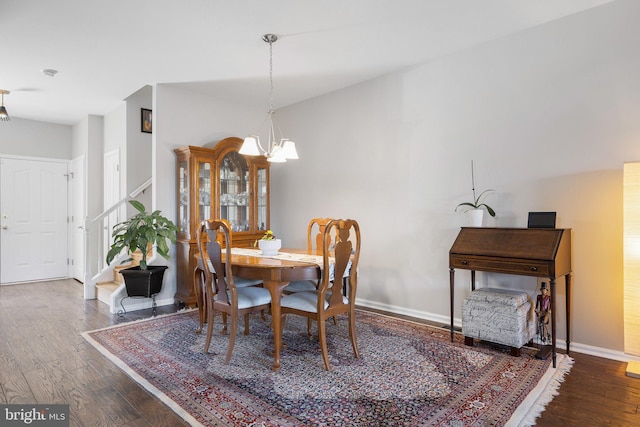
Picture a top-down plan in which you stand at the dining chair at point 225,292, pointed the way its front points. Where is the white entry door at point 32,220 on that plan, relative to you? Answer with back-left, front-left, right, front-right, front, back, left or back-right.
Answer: left

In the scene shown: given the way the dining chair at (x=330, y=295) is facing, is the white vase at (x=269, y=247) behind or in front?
in front

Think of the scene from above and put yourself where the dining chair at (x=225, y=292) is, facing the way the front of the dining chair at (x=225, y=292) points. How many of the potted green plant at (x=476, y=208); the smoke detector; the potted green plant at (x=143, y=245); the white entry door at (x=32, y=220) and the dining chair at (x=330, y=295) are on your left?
3

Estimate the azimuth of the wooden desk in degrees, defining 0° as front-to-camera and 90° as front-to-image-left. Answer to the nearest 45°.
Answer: approximately 45°

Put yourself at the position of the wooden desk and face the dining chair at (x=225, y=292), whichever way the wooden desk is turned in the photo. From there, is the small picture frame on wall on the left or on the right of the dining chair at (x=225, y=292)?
right

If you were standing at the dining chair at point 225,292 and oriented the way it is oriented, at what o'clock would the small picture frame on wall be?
The small picture frame on wall is roughly at 10 o'clock from the dining chair.

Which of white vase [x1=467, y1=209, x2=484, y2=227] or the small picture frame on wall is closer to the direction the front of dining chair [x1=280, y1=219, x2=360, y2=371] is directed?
the small picture frame on wall

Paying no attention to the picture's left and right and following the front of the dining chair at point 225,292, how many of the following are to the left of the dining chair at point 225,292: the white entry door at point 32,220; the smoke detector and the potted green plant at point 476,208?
2

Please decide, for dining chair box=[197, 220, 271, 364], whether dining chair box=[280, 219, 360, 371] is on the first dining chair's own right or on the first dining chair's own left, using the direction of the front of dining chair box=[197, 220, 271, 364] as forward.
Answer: on the first dining chair's own right

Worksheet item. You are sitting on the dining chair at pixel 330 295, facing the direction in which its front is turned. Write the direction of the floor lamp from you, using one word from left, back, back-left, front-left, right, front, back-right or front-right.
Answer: back-right

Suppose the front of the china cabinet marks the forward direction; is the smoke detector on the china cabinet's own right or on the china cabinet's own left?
on the china cabinet's own right

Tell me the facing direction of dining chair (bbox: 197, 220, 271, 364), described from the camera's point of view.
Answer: facing away from the viewer and to the right of the viewer
